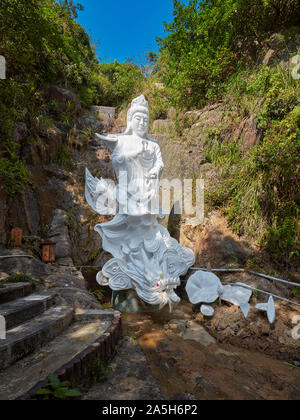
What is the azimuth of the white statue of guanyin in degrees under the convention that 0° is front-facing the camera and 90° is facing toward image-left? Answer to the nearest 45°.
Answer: approximately 315°

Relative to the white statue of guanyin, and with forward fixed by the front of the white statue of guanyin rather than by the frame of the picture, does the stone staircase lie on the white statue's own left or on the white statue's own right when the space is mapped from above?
on the white statue's own right
